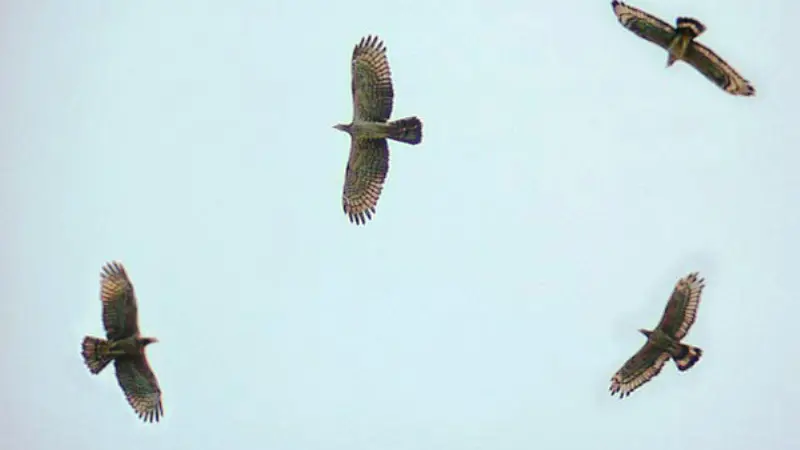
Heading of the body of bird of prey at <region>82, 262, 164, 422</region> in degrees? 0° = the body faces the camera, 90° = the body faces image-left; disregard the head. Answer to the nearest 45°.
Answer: approximately 270°

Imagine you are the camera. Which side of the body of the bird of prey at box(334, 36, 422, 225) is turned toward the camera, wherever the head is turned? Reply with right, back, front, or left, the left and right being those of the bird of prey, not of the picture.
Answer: left

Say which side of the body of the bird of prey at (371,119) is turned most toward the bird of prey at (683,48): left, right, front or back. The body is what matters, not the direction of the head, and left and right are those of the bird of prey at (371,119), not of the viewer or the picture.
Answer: back

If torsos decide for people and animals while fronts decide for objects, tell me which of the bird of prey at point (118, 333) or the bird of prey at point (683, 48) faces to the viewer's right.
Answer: the bird of prey at point (118, 333)

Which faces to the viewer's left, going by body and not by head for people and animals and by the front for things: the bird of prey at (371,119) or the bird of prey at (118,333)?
the bird of prey at (371,119)

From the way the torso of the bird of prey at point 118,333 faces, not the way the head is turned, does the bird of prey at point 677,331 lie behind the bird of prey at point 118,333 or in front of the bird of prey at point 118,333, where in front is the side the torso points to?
in front

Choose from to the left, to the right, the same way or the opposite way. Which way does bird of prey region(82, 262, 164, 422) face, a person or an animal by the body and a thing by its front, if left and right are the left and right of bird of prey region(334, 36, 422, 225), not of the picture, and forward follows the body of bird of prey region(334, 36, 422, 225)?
the opposite way

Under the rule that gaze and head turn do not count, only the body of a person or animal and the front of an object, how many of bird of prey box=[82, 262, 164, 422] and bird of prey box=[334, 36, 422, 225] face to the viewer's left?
1

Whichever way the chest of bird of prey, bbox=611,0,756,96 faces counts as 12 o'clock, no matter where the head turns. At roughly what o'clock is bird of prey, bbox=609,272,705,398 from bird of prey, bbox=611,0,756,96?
bird of prey, bbox=609,272,705,398 is roughly at 1 o'clock from bird of prey, bbox=611,0,756,96.

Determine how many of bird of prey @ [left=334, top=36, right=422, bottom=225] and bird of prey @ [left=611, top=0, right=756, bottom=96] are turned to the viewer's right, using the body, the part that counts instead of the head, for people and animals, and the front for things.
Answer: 0

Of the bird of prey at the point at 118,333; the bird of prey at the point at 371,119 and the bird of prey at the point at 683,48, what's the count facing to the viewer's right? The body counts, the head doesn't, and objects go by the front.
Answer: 1
